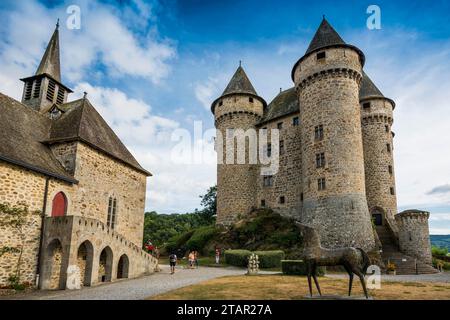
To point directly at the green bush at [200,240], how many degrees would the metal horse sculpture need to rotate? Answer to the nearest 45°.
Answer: approximately 45° to its right

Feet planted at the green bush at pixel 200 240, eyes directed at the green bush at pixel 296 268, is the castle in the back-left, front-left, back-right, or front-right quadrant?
front-left

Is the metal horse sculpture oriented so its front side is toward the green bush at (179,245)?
no

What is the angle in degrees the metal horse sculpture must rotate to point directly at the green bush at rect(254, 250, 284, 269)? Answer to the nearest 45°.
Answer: approximately 90° to its right

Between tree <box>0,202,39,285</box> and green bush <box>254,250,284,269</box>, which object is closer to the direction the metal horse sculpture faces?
the tree

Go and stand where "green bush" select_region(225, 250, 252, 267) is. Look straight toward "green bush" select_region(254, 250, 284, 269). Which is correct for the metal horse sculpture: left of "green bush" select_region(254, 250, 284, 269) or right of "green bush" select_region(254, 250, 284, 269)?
right

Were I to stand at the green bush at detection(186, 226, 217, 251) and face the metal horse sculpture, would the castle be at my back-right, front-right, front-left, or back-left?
front-left

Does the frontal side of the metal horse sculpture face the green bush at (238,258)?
no

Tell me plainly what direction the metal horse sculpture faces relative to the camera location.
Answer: facing to the left of the viewer

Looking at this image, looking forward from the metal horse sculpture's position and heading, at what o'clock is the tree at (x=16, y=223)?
The tree is roughly at 12 o'clock from the metal horse sculpture.

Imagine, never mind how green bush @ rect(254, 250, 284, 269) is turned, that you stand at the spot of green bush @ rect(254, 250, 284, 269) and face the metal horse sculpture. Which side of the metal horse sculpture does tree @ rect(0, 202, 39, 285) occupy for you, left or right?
right

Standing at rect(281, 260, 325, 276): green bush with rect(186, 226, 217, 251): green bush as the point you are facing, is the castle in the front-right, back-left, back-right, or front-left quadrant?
front-right

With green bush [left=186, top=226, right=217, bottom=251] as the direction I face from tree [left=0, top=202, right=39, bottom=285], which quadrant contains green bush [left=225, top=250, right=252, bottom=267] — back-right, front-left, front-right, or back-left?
front-right
